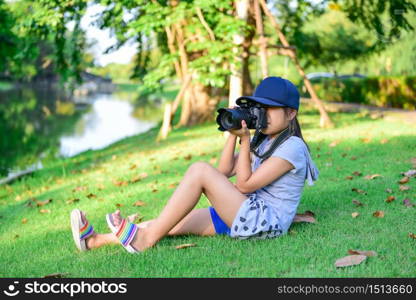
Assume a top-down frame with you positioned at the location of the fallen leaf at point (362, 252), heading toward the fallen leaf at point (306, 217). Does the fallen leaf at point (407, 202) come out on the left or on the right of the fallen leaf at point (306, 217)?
right

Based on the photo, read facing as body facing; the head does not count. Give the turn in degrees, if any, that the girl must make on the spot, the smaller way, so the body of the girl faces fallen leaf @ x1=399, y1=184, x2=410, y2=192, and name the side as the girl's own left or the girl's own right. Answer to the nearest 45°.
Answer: approximately 135° to the girl's own right

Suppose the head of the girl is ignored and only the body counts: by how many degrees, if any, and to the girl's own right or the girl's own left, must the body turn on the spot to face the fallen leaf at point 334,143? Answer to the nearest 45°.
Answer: approximately 90° to the girl's own right

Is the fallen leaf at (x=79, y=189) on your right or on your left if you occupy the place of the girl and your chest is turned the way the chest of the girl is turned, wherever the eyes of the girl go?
on your right

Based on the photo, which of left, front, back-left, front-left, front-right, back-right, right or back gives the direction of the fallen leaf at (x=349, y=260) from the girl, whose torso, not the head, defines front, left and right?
back-left

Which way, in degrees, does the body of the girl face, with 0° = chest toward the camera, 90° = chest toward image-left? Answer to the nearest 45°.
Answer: approximately 90°

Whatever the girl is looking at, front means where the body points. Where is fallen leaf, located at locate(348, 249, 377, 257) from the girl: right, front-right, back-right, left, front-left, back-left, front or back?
back-left

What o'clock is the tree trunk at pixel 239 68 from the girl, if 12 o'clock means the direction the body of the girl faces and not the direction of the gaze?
The tree trunk is roughly at 3 o'clock from the girl.

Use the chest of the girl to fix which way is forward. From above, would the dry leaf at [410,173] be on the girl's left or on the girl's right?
on the girl's right

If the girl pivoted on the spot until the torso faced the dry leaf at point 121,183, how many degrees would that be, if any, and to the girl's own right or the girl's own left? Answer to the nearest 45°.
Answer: approximately 90° to the girl's own right
